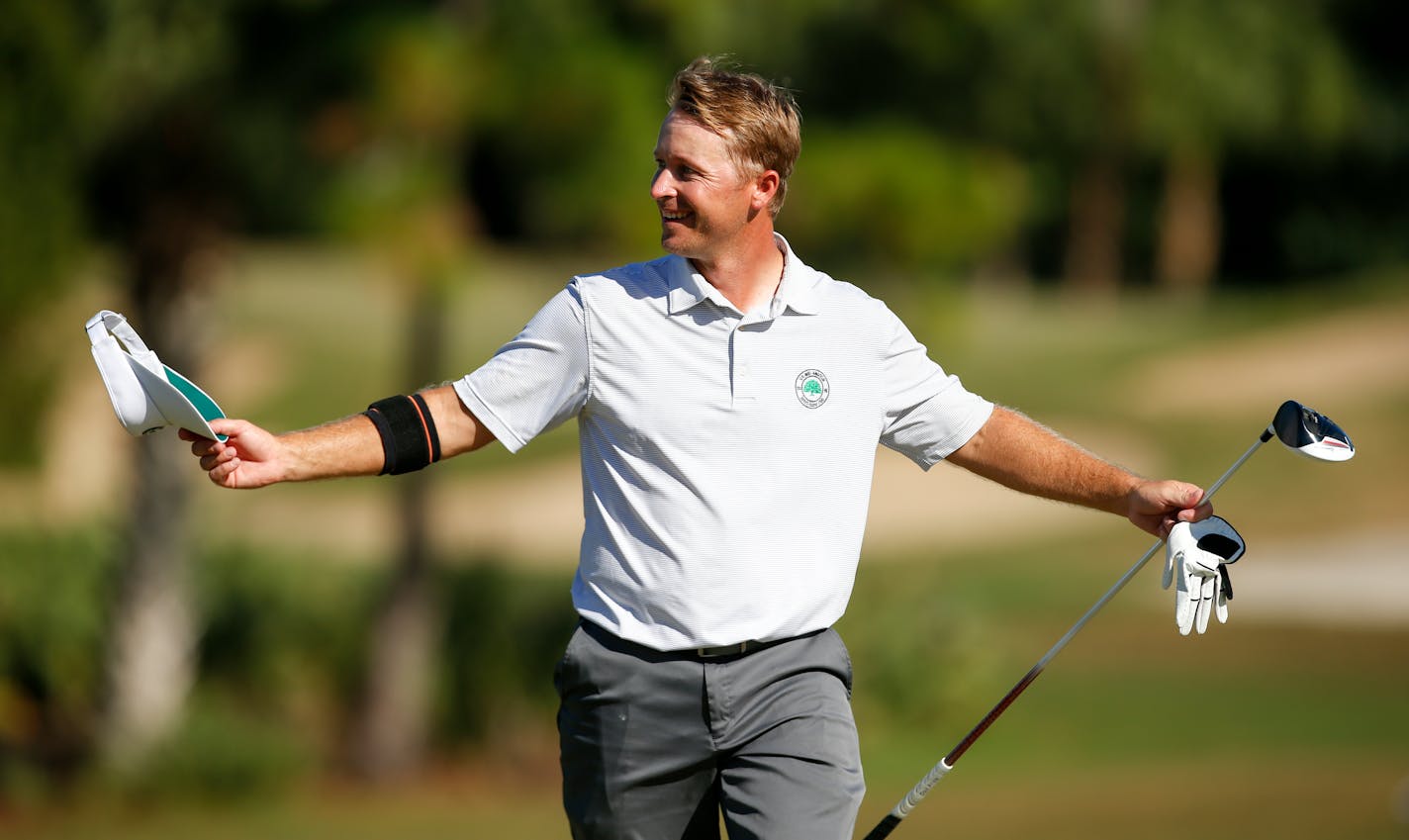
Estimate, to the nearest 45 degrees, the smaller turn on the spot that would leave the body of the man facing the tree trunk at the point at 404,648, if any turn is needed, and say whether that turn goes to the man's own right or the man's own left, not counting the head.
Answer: approximately 180°

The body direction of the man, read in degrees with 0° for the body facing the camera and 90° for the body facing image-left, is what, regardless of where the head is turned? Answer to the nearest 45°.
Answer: approximately 0°

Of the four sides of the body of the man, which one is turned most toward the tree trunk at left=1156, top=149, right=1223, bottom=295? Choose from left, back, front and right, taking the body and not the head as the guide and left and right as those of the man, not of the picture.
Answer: back

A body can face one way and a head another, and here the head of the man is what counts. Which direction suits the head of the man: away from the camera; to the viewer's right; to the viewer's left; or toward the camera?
to the viewer's left

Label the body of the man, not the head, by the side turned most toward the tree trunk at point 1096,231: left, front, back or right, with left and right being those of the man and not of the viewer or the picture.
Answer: back

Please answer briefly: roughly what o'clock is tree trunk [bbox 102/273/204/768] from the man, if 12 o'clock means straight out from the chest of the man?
The tree trunk is roughly at 5 o'clock from the man.
